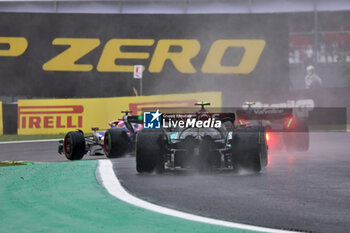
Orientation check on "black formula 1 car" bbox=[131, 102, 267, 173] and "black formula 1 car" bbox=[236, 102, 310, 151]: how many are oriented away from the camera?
2

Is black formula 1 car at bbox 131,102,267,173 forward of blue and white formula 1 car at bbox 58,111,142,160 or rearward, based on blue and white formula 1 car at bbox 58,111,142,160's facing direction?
rearward

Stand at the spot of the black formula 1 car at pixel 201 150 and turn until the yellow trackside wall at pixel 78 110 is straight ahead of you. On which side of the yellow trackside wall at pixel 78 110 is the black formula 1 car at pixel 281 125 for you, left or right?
right

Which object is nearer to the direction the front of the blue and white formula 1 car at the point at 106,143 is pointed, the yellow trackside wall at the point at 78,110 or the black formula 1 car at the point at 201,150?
the yellow trackside wall

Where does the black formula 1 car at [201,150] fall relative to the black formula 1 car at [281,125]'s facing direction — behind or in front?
behind

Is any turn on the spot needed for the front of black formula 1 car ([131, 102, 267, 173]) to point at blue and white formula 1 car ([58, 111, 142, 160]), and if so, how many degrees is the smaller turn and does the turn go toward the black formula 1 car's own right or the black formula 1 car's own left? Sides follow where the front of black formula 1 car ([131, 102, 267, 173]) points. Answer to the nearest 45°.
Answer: approximately 45° to the black formula 1 car's own left

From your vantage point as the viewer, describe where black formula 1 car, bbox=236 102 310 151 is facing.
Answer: facing away from the viewer

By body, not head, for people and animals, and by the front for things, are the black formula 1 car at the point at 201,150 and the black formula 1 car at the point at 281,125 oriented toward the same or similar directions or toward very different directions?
same or similar directions

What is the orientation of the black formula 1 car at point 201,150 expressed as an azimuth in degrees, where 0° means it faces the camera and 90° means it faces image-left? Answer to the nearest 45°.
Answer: approximately 180°

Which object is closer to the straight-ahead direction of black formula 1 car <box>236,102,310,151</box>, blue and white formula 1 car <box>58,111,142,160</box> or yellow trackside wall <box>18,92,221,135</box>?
the yellow trackside wall

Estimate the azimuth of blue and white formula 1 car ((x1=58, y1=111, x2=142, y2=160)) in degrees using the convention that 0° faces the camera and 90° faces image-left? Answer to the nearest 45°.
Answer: approximately 135°
